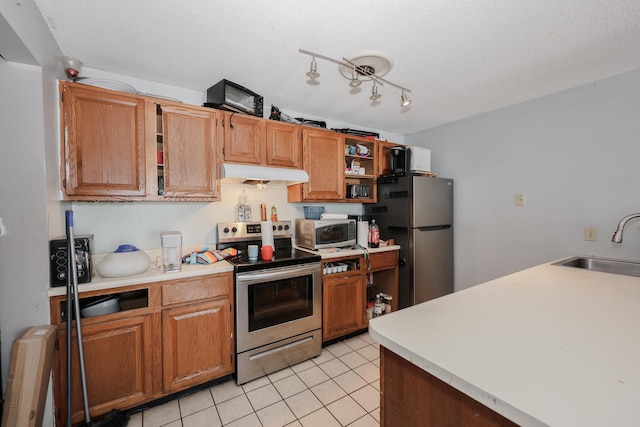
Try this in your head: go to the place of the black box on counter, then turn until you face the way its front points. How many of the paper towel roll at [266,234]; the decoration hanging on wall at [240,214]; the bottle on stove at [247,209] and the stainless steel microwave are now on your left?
4

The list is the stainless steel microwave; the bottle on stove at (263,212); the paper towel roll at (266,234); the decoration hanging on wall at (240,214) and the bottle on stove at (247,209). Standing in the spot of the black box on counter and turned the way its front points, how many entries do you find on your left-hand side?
5

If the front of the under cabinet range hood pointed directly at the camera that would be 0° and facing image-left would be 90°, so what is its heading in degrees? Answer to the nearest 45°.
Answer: approximately 315°

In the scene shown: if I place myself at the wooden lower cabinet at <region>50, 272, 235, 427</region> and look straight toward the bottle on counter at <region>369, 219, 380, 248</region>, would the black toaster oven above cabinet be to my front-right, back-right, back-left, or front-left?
front-left

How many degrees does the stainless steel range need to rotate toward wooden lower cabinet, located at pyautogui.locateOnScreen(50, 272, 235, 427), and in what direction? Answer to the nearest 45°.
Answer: approximately 135° to its right

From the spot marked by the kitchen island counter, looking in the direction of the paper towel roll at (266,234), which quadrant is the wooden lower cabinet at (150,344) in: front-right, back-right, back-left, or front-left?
front-left

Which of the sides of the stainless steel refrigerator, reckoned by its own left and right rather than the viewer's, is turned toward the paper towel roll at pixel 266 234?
right

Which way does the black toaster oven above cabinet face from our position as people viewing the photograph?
facing the viewer and to the right of the viewer

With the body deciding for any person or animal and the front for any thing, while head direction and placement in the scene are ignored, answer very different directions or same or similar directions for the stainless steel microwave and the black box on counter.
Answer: same or similar directions

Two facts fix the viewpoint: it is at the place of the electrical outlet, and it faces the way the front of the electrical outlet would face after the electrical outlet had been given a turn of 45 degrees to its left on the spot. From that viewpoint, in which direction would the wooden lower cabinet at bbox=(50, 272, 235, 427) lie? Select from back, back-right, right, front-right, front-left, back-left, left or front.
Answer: right

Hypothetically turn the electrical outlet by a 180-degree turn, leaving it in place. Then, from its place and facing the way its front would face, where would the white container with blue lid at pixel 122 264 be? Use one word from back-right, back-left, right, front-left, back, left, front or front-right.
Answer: back-left

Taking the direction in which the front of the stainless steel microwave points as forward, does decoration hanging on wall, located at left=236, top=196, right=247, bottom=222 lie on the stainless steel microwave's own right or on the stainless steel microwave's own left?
on the stainless steel microwave's own right

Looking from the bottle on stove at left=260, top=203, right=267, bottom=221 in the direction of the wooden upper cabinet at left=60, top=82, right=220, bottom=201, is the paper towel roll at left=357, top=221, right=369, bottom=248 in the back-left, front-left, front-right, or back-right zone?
back-left

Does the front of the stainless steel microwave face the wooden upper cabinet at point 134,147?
no

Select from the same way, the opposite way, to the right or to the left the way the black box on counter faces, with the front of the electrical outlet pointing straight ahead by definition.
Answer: to the left

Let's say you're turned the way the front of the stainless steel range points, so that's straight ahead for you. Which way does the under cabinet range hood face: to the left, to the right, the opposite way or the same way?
the same way

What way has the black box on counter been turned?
toward the camera
